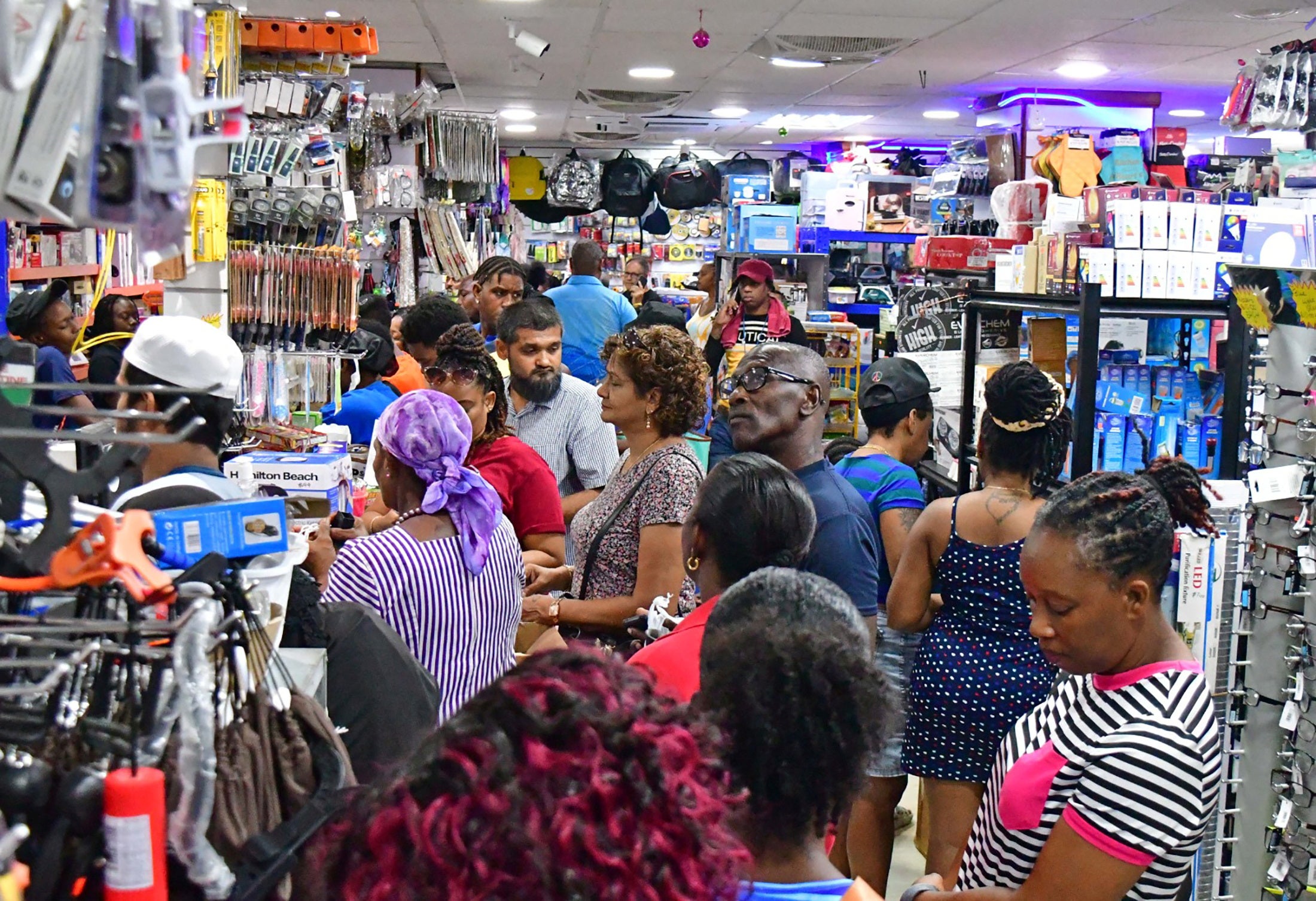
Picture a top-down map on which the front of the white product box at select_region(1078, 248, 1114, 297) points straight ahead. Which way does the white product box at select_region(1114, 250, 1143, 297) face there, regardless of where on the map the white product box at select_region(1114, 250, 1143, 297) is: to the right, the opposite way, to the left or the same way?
the same way

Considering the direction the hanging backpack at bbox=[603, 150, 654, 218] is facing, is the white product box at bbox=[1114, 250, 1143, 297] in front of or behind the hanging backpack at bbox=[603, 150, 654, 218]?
in front

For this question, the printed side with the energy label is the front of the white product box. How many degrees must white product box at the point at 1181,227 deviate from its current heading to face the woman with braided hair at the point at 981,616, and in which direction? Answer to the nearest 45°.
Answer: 0° — it already faces them

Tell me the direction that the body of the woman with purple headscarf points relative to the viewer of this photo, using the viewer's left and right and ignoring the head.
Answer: facing away from the viewer and to the left of the viewer

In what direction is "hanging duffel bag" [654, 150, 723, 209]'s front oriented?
toward the camera

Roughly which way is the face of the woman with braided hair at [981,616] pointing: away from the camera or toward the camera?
away from the camera

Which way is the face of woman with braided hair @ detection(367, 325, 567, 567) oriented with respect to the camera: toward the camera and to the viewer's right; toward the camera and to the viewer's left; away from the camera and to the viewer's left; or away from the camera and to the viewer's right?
toward the camera and to the viewer's left

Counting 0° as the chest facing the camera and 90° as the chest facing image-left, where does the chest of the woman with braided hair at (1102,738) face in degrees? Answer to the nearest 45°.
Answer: approximately 45°

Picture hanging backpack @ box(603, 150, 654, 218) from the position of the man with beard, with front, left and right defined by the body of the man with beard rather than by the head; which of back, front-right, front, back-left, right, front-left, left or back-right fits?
back-right

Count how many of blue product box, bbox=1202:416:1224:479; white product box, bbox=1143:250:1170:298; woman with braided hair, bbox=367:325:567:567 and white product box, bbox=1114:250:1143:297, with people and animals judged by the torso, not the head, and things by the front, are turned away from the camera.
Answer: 0

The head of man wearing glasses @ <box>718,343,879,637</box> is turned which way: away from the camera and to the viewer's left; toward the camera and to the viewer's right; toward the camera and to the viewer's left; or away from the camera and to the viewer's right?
toward the camera and to the viewer's left

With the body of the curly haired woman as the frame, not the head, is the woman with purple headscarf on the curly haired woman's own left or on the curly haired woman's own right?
on the curly haired woman's own left
